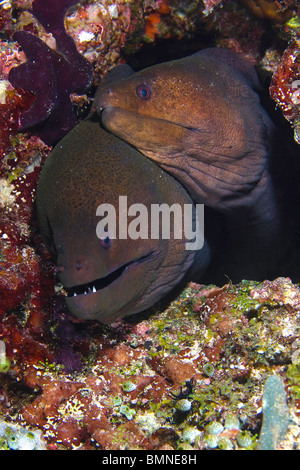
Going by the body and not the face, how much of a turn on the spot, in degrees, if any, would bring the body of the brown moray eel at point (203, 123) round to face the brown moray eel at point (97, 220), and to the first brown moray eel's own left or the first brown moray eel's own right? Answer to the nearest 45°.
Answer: approximately 45° to the first brown moray eel's own left

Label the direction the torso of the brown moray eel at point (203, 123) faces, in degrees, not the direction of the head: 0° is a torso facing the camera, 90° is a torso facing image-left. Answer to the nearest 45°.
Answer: approximately 90°

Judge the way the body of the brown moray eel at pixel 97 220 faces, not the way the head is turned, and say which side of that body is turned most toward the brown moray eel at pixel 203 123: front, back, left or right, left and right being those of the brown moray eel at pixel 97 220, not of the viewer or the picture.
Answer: back

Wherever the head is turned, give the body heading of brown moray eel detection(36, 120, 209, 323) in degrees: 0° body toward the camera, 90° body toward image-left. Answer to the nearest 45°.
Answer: approximately 45°
